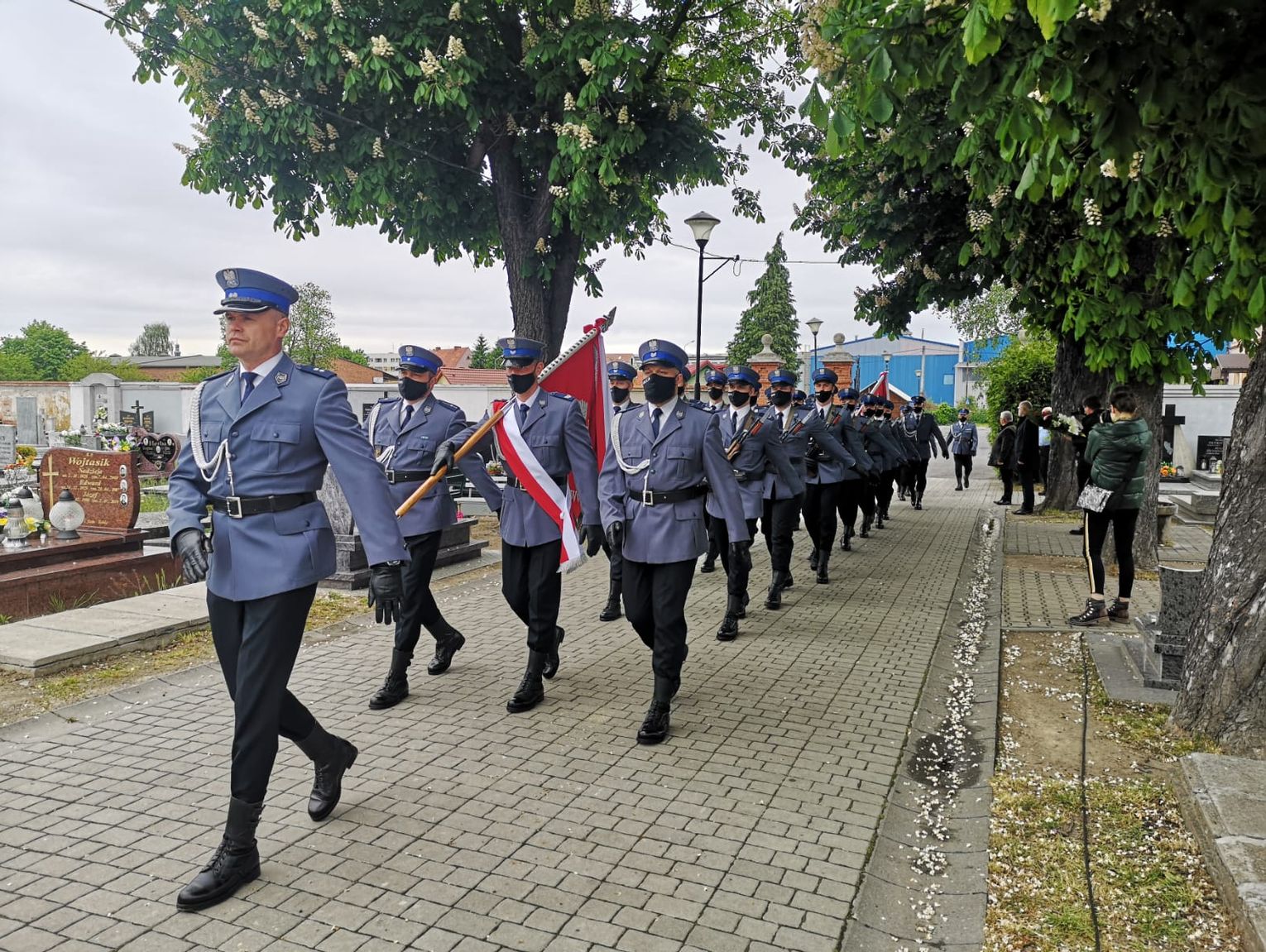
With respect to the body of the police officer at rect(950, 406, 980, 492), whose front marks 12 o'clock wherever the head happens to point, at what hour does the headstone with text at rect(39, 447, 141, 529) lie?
The headstone with text is roughly at 1 o'clock from the police officer.

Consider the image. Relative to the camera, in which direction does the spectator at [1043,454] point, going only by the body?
to the viewer's left

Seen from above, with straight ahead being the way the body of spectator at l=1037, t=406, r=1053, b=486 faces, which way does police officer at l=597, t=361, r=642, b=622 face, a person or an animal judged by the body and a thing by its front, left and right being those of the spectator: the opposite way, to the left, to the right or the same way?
to the left

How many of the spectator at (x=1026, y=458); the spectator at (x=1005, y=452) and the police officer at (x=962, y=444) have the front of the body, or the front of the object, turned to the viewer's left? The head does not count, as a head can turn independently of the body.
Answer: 2

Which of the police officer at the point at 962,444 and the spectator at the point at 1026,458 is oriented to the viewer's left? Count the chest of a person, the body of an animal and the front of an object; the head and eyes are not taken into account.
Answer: the spectator at the point at 1026,458

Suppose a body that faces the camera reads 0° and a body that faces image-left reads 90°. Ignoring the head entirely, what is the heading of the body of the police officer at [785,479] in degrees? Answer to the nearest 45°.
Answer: approximately 45°

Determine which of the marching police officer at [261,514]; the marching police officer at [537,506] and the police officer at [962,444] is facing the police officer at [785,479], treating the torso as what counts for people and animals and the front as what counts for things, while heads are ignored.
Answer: the police officer at [962,444]

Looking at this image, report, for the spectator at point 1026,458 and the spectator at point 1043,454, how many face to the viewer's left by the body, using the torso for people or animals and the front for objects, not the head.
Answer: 2

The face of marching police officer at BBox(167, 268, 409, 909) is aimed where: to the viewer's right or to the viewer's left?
to the viewer's left

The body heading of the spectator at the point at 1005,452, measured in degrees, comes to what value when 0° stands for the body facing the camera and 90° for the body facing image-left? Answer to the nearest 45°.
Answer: approximately 90°

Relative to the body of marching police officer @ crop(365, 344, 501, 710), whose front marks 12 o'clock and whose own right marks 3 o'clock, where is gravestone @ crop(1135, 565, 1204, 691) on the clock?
The gravestone is roughly at 8 o'clock from the marching police officer.
